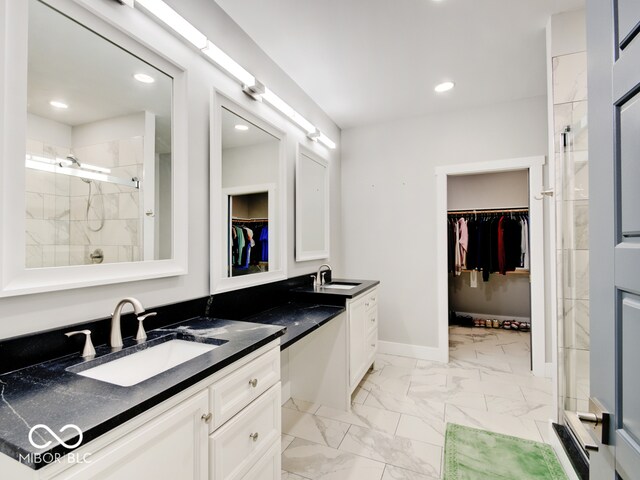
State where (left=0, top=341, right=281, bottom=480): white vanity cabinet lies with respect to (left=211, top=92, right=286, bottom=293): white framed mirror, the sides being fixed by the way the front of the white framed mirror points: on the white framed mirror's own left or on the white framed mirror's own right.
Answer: on the white framed mirror's own right

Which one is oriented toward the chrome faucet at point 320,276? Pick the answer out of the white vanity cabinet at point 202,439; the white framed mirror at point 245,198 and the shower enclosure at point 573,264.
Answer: the shower enclosure

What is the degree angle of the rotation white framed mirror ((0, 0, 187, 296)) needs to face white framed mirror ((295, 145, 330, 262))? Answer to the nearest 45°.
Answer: approximately 90° to its left

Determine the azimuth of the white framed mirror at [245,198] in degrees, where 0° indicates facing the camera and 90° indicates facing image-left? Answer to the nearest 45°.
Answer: approximately 315°

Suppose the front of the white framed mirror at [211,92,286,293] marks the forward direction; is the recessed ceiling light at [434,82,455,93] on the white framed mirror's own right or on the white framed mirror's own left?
on the white framed mirror's own left

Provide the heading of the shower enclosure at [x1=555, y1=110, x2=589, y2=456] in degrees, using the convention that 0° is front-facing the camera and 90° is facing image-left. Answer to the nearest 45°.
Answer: approximately 90°

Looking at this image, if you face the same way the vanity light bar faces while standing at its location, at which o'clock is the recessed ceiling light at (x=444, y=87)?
The recessed ceiling light is roughly at 10 o'clock from the vanity light bar.

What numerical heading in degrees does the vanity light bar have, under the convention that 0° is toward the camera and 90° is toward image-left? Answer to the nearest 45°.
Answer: approximately 315°

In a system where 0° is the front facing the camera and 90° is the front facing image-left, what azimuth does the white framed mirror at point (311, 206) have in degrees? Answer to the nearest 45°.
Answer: approximately 315°
